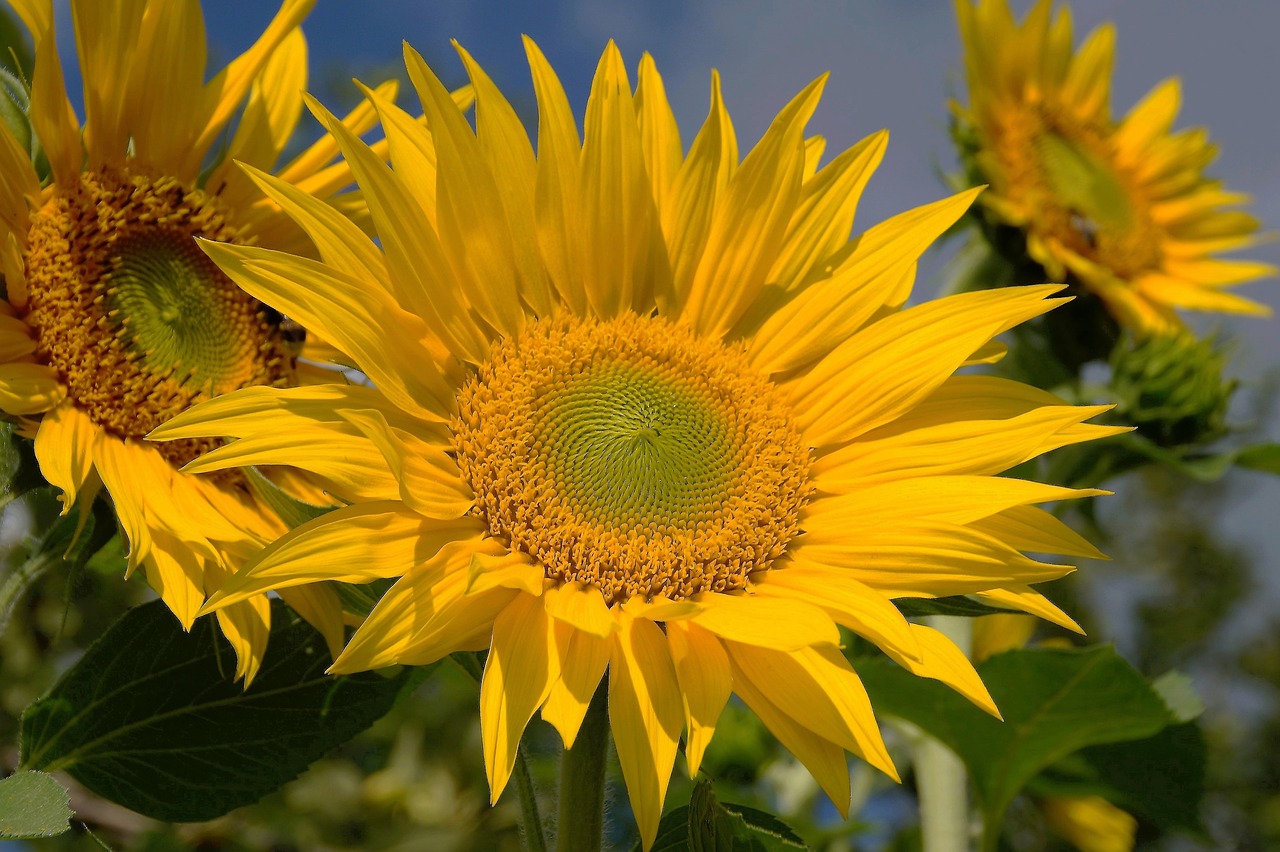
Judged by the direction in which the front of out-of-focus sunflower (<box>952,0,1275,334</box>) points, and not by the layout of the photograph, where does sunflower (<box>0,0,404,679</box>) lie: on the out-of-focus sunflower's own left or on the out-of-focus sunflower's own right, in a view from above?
on the out-of-focus sunflower's own right

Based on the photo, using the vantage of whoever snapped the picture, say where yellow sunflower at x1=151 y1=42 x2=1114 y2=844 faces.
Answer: facing the viewer

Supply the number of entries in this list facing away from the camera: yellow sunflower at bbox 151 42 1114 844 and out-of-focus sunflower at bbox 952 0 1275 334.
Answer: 0

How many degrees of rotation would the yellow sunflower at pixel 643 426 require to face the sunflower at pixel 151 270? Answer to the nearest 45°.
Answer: approximately 90° to its right

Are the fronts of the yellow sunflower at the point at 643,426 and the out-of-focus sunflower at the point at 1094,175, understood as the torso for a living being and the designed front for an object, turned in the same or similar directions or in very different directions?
same or similar directions

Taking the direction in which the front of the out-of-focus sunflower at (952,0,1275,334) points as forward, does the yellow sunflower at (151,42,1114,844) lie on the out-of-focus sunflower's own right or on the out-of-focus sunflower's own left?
on the out-of-focus sunflower's own right
